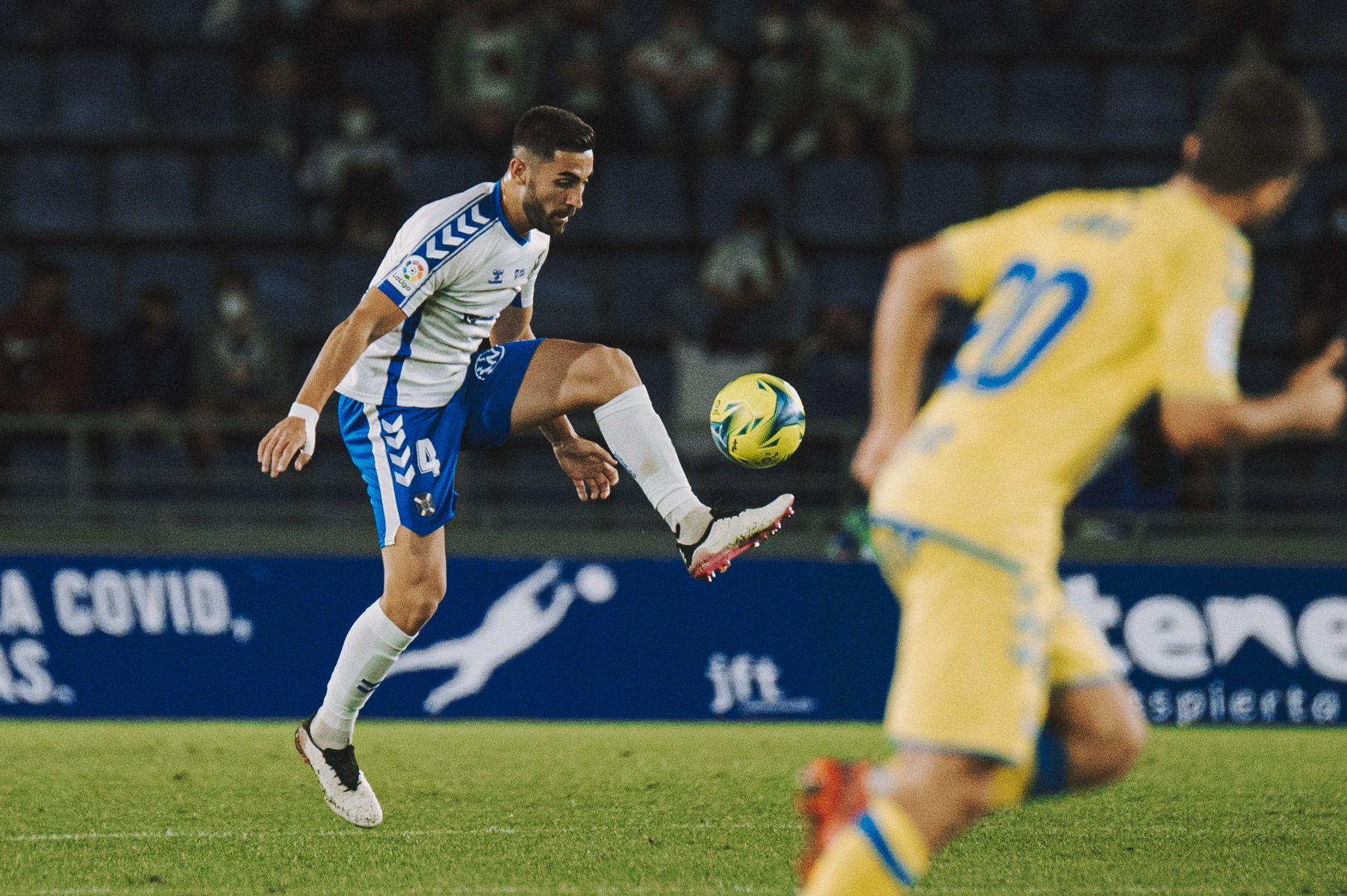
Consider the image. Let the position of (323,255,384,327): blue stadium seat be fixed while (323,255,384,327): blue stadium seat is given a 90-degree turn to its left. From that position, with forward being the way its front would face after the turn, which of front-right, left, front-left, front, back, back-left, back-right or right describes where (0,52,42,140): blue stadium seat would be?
back-left

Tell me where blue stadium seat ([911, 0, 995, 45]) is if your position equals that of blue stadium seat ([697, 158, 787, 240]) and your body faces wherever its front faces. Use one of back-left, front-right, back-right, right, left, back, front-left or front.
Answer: back-left

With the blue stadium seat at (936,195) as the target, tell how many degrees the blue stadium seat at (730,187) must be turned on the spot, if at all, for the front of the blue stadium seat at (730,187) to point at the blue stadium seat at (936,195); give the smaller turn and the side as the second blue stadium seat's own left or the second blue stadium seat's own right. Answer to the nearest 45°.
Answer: approximately 90° to the second blue stadium seat's own left

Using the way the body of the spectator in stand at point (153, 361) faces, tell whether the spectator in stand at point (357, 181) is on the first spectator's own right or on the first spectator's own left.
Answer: on the first spectator's own left

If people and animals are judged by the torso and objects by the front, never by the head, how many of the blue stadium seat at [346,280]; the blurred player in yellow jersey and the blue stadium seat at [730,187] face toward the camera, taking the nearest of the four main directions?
2

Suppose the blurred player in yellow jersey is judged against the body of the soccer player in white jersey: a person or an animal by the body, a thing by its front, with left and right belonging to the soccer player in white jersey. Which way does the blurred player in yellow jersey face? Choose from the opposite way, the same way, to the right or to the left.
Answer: to the left

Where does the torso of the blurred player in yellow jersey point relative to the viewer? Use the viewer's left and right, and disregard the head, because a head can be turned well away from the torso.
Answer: facing away from the viewer and to the right of the viewer

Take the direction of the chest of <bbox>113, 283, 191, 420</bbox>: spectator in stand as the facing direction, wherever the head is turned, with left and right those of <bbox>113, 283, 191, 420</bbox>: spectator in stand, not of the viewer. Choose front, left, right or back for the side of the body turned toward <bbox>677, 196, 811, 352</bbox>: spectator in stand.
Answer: left

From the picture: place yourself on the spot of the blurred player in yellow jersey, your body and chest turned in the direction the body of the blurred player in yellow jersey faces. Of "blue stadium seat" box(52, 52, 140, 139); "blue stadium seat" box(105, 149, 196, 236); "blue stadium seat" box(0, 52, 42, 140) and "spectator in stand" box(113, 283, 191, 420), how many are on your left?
4

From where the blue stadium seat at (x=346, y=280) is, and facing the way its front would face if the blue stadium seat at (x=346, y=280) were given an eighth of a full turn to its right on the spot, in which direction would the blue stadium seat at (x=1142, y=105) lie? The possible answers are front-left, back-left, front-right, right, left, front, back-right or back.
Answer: back-left

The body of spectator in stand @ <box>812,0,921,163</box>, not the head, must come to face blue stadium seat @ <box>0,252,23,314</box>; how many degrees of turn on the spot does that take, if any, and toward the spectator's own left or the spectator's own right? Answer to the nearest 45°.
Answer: approximately 90° to the spectator's own right

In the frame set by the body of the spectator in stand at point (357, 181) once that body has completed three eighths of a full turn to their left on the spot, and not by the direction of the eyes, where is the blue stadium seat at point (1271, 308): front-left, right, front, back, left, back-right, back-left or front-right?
front-right
